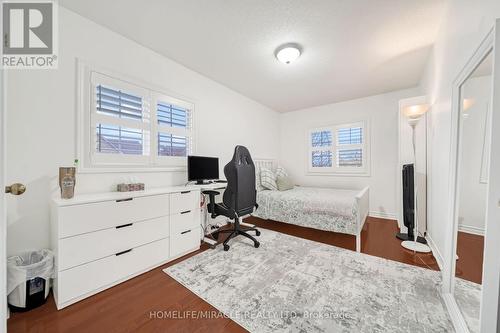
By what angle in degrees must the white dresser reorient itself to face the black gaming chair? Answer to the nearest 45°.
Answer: approximately 45° to its left

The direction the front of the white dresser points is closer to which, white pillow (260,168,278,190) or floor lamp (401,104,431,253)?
the floor lamp

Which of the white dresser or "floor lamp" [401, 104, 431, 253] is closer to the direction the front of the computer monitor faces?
the floor lamp

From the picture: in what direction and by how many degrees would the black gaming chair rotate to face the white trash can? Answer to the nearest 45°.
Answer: approximately 90° to its left

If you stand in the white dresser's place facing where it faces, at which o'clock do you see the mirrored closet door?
The mirrored closet door is roughly at 12 o'clock from the white dresser.

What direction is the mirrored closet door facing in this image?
to the viewer's left

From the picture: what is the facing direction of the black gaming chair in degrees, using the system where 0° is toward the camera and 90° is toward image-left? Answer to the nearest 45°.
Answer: approximately 135°

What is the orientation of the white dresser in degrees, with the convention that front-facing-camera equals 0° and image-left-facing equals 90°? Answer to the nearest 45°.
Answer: approximately 315°
